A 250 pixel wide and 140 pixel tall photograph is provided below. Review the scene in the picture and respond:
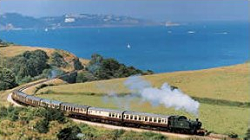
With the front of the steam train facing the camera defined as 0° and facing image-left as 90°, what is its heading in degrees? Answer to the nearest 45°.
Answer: approximately 315°

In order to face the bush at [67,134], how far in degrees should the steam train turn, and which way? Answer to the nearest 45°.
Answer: approximately 90° to its right
